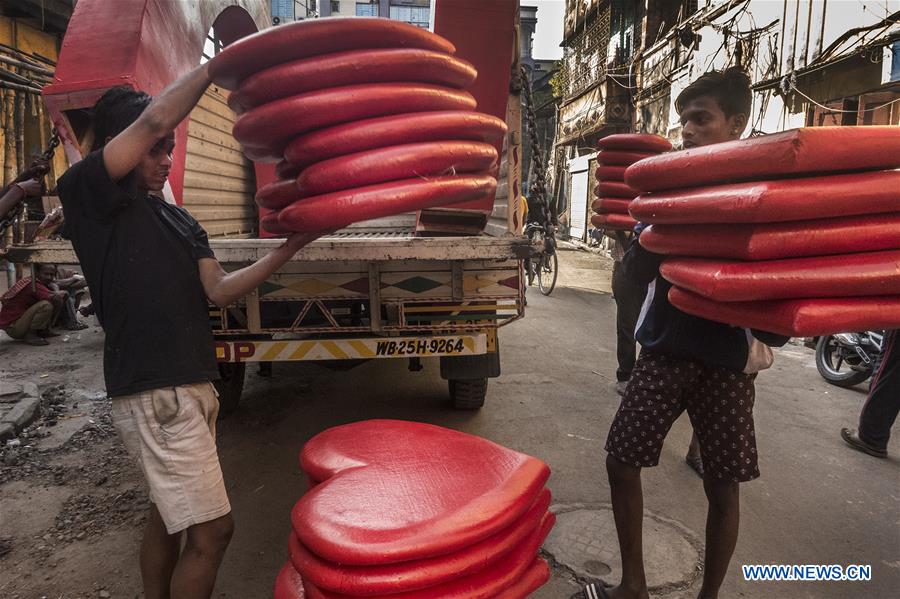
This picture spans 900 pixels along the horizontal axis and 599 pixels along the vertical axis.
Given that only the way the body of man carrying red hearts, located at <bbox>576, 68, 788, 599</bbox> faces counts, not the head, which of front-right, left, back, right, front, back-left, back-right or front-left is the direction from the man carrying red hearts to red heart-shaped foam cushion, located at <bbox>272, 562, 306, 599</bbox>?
front

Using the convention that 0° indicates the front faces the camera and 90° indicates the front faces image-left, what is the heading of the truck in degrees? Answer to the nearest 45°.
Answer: approximately 180°

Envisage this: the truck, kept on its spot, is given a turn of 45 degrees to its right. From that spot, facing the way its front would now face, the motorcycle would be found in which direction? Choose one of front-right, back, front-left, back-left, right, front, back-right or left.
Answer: front-right

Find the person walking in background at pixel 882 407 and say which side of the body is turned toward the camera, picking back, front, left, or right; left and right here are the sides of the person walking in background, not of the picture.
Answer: left

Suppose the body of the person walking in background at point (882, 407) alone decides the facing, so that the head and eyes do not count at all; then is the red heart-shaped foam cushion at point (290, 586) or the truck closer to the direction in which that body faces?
the truck

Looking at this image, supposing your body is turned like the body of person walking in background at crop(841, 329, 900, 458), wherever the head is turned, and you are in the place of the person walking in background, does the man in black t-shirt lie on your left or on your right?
on your left

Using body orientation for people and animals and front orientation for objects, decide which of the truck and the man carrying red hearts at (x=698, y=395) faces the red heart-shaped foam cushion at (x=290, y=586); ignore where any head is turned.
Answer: the man carrying red hearts

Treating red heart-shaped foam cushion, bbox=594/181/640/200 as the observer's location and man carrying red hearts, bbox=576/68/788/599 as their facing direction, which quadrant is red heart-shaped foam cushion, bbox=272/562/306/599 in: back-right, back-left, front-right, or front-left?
front-right

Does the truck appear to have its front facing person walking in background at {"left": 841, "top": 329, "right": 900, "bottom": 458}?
no

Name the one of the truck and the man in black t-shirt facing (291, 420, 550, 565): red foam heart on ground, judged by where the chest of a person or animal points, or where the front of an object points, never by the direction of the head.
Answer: the man in black t-shirt

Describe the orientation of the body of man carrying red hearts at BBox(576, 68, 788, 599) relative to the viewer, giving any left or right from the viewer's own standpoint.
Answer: facing the viewer and to the left of the viewer

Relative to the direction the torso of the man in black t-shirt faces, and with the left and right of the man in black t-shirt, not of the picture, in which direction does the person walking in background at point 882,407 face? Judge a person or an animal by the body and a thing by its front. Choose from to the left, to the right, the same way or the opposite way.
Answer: the opposite way

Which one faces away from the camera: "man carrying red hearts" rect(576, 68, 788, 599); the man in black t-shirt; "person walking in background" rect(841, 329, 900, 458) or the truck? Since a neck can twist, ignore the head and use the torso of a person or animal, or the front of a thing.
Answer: the truck

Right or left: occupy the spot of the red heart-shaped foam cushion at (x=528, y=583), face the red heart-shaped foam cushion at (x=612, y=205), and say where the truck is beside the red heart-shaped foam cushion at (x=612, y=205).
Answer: left

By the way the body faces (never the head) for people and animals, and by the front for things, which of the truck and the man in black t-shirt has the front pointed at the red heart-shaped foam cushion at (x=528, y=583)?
the man in black t-shirt

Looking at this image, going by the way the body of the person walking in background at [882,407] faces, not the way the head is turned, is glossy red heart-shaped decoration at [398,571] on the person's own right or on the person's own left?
on the person's own left

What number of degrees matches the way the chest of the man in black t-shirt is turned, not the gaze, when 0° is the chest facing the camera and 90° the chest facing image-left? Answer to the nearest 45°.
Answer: approximately 315°
